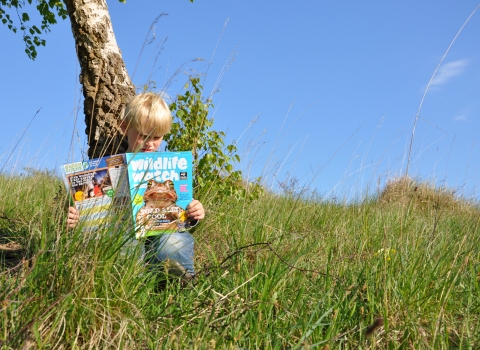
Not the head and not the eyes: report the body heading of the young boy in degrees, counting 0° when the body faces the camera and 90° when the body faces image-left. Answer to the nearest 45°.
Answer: approximately 0°
